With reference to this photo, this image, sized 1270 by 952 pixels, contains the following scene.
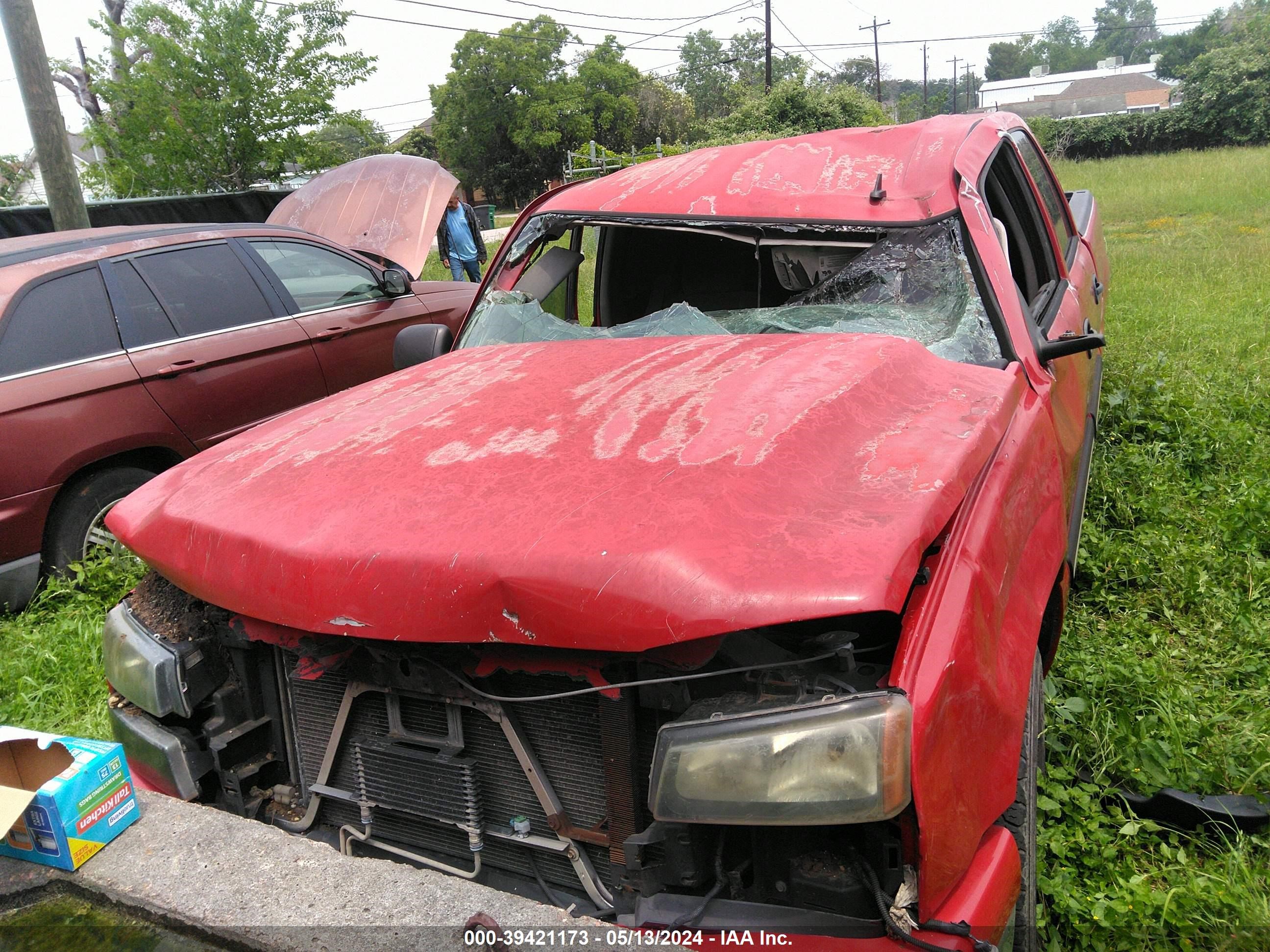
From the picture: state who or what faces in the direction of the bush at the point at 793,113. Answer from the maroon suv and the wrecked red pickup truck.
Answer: the maroon suv

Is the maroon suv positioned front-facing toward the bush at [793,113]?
yes

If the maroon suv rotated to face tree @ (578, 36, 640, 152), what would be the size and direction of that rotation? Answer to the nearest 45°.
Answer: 0° — it already faces it

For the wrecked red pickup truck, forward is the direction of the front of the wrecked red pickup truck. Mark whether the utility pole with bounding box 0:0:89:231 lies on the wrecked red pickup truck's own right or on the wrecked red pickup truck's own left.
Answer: on the wrecked red pickup truck's own right

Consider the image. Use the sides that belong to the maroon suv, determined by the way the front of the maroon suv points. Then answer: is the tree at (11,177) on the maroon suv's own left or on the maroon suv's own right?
on the maroon suv's own left

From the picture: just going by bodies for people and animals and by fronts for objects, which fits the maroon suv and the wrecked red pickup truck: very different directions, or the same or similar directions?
very different directions

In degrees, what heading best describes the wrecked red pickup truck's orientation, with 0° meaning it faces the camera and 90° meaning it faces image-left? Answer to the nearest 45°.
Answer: approximately 45°

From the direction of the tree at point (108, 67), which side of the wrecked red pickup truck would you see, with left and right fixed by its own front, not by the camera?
right

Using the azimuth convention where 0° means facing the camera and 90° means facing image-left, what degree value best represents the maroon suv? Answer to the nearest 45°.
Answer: approximately 225°

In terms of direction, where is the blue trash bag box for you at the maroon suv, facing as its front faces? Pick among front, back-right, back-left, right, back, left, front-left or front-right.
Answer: back-right

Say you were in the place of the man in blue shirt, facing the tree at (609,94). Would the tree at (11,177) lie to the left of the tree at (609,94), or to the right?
left

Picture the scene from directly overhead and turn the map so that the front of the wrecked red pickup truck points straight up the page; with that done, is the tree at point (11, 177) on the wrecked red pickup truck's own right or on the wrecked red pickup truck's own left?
on the wrecked red pickup truck's own right

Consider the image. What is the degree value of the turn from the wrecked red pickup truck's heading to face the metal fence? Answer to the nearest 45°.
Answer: approximately 135° to its right
